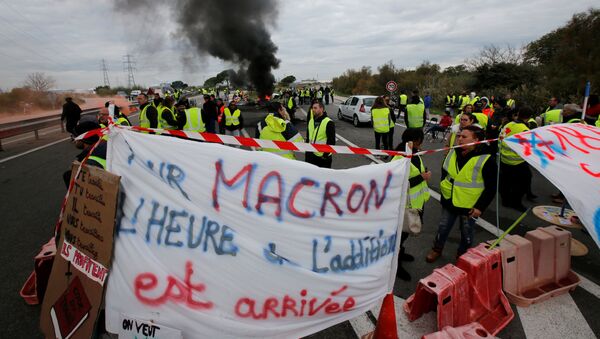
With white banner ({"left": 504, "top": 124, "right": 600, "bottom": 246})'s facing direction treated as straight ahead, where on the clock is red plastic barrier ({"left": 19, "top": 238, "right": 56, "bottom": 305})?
The red plastic barrier is roughly at 2 o'clock from the white banner.
